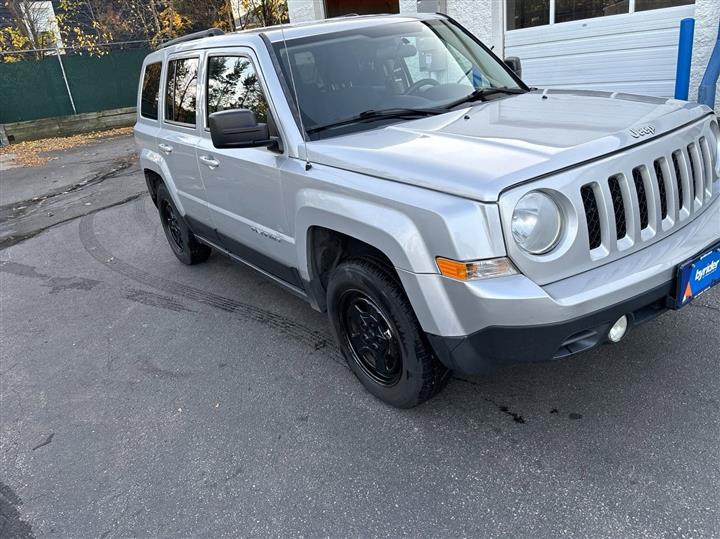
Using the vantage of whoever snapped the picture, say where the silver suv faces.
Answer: facing the viewer and to the right of the viewer

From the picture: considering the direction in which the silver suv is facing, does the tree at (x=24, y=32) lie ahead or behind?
behind

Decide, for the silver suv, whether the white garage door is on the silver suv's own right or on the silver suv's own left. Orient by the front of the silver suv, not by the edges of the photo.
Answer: on the silver suv's own left

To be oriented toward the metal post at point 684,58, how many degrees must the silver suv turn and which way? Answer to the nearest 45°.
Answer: approximately 90° to its left

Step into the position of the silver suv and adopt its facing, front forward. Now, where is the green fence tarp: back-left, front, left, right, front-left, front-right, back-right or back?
back

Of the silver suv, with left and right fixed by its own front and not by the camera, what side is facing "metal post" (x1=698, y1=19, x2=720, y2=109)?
left
